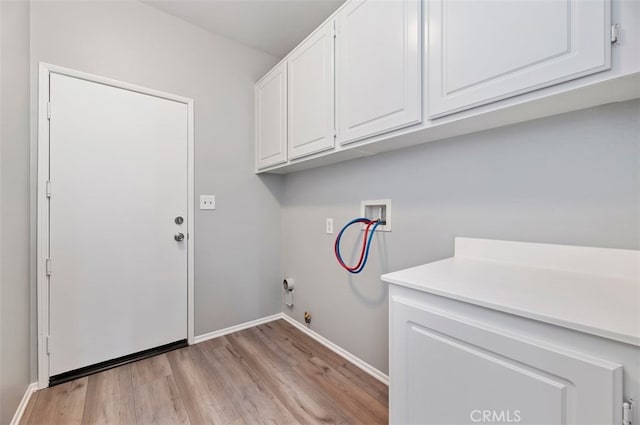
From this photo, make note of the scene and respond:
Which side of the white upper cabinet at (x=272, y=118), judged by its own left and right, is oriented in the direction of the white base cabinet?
left

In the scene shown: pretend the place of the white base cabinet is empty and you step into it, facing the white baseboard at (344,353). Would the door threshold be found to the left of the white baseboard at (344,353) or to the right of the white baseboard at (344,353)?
left

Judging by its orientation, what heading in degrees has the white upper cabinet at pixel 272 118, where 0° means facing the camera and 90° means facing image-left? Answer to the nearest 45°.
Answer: approximately 45°
